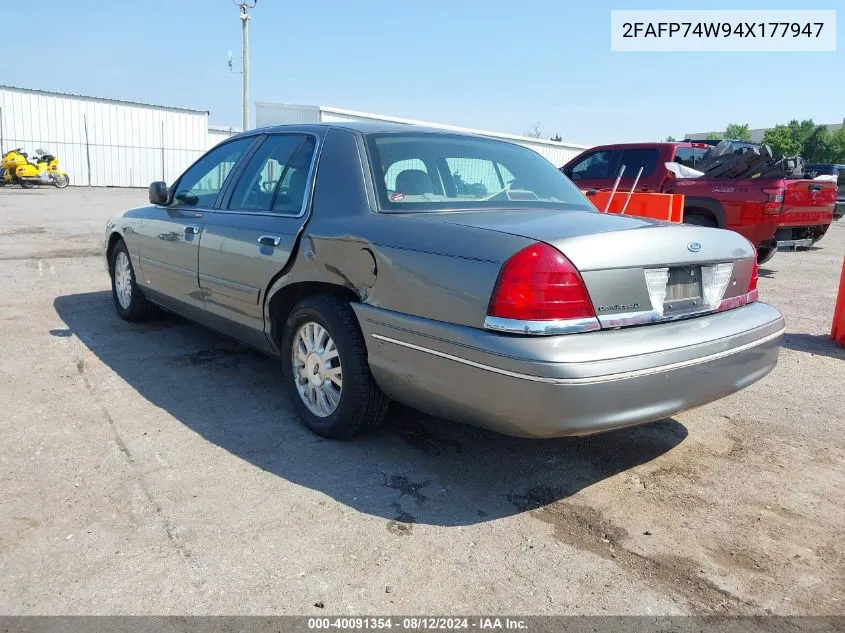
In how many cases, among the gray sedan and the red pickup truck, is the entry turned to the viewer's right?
0

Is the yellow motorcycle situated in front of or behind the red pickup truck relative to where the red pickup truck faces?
in front

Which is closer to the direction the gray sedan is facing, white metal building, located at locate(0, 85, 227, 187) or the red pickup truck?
the white metal building

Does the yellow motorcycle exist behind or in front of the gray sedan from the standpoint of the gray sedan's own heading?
in front

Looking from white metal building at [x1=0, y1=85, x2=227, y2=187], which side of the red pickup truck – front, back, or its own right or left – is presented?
front

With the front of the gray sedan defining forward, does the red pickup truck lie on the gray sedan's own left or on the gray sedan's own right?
on the gray sedan's own right

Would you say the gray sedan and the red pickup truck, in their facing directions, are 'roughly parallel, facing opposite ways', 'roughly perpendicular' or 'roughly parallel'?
roughly parallel

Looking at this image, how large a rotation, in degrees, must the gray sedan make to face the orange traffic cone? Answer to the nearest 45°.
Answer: approximately 90° to its right

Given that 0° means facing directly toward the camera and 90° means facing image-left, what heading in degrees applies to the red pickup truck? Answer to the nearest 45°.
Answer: approximately 135°

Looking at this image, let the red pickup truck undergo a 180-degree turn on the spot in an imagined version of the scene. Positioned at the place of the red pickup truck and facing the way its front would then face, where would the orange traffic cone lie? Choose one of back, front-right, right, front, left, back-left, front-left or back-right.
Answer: front-right

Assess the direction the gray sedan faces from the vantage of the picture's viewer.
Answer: facing away from the viewer and to the left of the viewer

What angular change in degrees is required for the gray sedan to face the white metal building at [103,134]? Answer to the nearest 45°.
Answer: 0° — it already faces it
